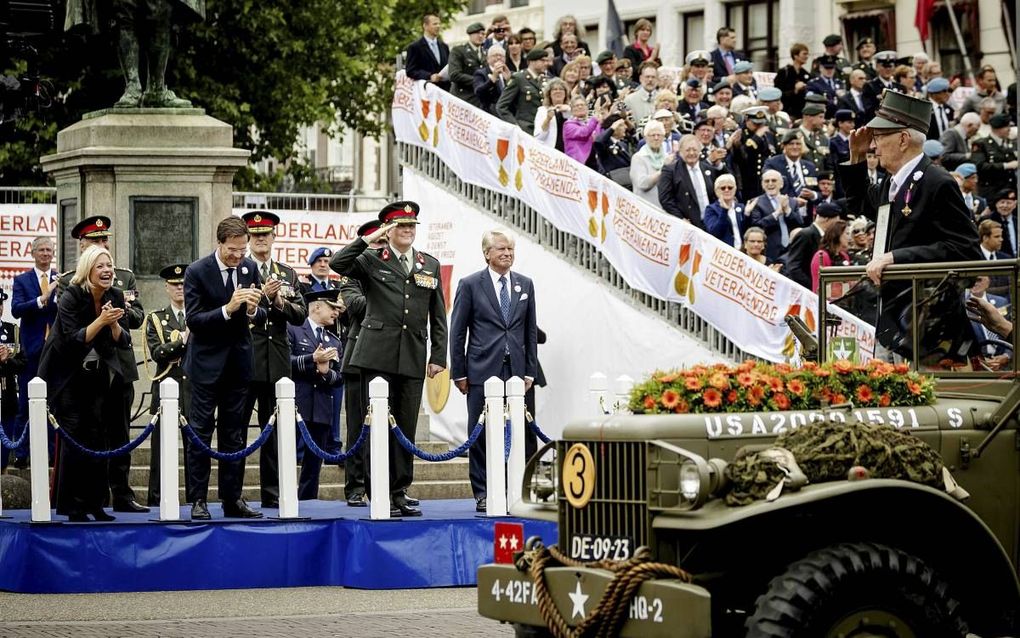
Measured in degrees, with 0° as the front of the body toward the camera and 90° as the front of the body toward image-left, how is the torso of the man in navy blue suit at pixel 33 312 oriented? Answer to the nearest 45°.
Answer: approximately 315°

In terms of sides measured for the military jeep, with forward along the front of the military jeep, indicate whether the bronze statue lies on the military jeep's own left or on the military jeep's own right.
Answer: on the military jeep's own right

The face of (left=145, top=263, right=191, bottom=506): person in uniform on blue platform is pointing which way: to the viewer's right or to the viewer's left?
to the viewer's right

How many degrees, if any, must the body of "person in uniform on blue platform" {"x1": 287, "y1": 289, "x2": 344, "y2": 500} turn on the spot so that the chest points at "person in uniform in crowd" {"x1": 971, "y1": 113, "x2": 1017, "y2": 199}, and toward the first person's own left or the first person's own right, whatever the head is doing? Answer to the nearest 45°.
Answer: approximately 90° to the first person's own left

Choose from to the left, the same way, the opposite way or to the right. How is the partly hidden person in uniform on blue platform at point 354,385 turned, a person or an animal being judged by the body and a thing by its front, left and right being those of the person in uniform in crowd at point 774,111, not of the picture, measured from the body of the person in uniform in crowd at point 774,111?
to the left

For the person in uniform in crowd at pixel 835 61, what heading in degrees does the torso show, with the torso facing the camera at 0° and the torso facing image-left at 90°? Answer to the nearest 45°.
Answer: approximately 45°

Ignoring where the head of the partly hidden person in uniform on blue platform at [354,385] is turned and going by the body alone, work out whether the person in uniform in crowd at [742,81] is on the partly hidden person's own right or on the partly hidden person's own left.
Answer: on the partly hidden person's own left

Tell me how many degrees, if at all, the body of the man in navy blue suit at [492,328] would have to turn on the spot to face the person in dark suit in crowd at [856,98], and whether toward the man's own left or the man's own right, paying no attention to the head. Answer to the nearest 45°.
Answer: approximately 90° to the man's own left

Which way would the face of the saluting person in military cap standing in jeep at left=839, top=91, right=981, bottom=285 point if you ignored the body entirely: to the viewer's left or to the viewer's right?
to the viewer's left

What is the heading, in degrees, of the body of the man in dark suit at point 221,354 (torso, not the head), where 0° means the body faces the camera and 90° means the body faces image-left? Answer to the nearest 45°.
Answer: approximately 315°
